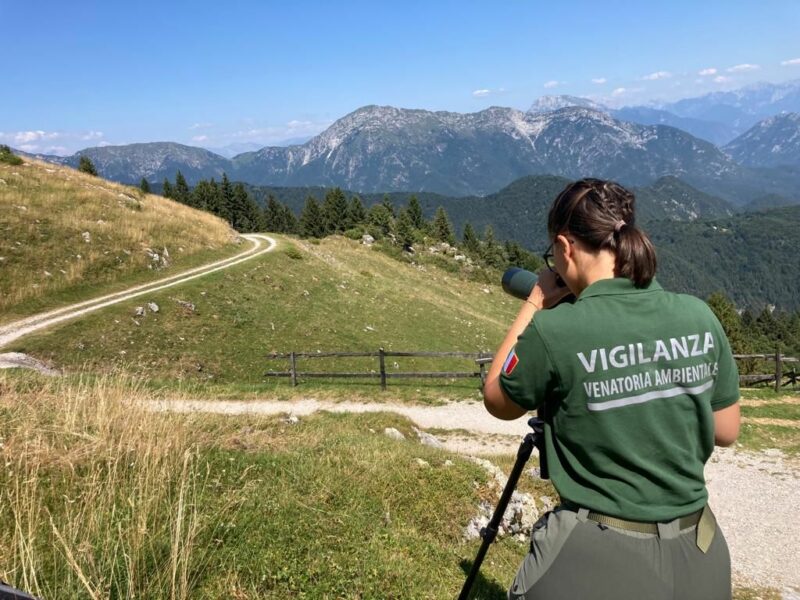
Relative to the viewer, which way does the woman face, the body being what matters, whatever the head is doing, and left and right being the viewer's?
facing away from the viewer and to the left of the viewer

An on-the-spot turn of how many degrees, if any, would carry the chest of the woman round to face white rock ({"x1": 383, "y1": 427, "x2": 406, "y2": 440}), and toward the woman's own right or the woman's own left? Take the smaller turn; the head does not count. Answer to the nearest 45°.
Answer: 0° — they already face it

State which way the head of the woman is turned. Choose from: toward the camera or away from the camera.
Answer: away from the camera

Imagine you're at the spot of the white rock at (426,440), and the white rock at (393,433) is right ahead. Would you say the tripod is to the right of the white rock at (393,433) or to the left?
left
